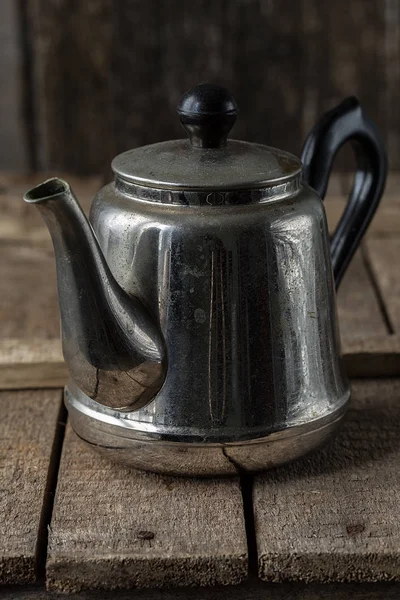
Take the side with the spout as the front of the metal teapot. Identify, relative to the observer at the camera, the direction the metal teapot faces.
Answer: facing the viewer and to the left of the viewer
